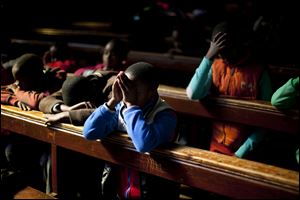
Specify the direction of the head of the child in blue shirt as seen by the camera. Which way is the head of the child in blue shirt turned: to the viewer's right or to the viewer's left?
to the viewer's left

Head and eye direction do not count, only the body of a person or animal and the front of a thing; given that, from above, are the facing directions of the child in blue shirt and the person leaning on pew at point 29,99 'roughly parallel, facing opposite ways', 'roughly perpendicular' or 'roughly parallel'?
roughly parallel

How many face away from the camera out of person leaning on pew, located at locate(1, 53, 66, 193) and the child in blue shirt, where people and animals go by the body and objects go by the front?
0

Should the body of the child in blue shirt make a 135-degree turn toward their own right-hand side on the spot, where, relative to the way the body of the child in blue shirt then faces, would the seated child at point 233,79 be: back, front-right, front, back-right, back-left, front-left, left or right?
front-right

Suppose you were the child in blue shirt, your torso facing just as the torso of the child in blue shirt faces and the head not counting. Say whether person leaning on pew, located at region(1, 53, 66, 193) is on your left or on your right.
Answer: on your right

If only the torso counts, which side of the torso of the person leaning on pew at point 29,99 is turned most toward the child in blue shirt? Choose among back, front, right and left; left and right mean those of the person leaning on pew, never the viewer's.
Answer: left
